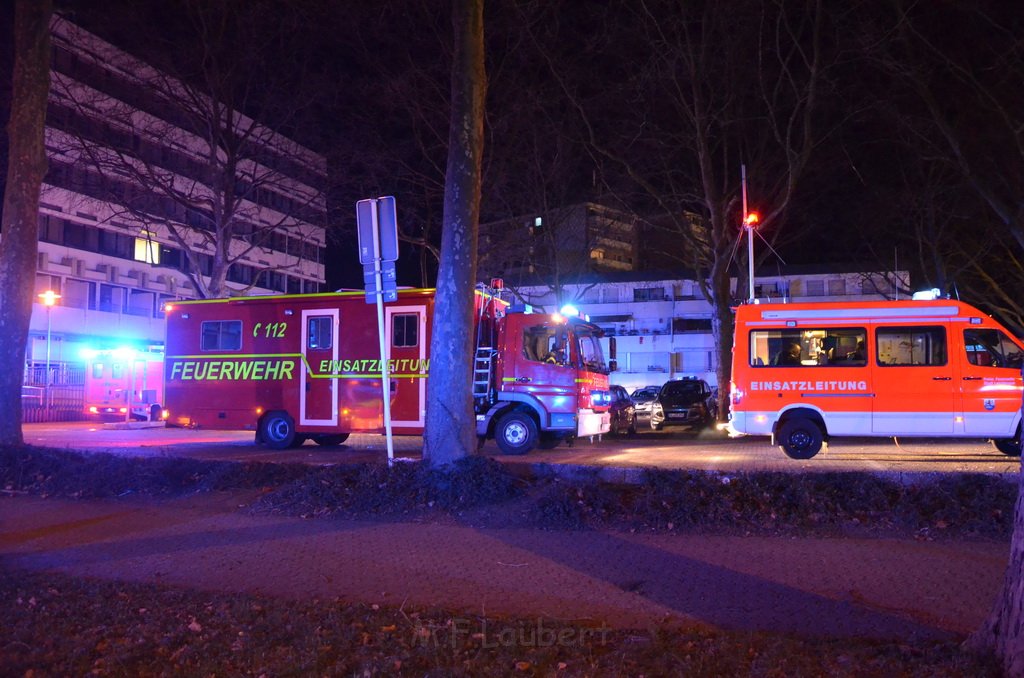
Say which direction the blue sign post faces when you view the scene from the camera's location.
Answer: facing away from the viewer

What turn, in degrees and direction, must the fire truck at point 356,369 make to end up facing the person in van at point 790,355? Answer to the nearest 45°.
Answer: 0° — it already faces them

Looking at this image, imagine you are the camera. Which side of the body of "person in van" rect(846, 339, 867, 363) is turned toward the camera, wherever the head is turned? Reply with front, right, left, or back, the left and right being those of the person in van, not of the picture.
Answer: left

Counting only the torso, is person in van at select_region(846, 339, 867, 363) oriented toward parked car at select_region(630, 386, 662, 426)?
no

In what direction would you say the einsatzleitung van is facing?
to the viewer's right

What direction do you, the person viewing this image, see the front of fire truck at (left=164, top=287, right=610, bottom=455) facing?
facing to the right of the viewer

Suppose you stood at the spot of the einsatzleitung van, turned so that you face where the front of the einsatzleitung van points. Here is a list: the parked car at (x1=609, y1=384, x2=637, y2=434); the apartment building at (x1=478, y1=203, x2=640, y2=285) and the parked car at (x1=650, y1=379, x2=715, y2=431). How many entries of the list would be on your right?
0

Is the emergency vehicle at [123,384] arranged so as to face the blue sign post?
no

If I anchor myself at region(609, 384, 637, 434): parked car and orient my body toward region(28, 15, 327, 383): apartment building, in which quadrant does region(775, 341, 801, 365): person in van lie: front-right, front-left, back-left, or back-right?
back-left

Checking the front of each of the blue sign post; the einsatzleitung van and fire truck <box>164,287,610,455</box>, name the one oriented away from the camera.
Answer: the blue sign post
